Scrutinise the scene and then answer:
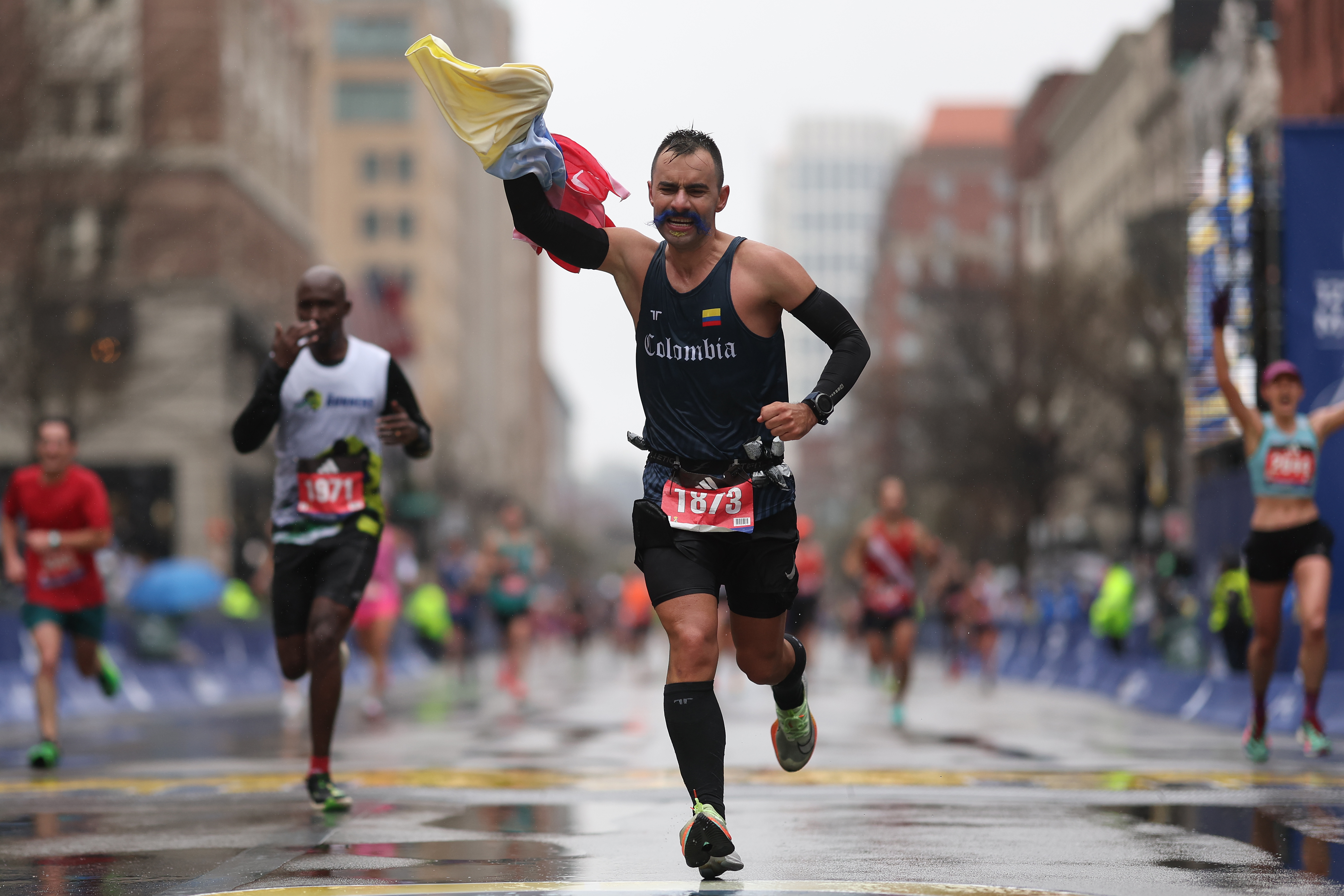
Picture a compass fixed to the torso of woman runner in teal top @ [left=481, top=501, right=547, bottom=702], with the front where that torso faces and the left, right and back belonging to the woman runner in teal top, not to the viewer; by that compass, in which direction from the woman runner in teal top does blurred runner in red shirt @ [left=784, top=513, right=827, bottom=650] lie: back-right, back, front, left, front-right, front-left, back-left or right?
back-left

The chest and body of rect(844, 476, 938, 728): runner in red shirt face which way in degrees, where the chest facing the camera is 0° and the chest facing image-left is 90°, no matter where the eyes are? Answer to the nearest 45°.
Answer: approximately 0°

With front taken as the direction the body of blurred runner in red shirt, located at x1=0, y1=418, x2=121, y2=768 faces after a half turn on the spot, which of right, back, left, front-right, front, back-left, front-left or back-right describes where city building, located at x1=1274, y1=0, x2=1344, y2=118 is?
front-right

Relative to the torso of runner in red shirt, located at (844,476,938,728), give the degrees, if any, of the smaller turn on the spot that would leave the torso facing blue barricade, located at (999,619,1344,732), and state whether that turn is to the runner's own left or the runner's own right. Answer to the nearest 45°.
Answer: approximately 135° to the runner's own left

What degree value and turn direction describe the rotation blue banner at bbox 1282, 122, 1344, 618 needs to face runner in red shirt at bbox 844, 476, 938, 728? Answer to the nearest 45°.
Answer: approximately 90° to its right
